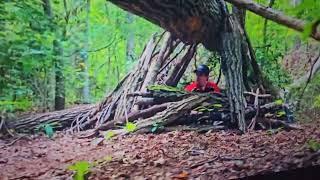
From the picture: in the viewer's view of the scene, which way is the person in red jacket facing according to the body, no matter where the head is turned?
toward the camera
